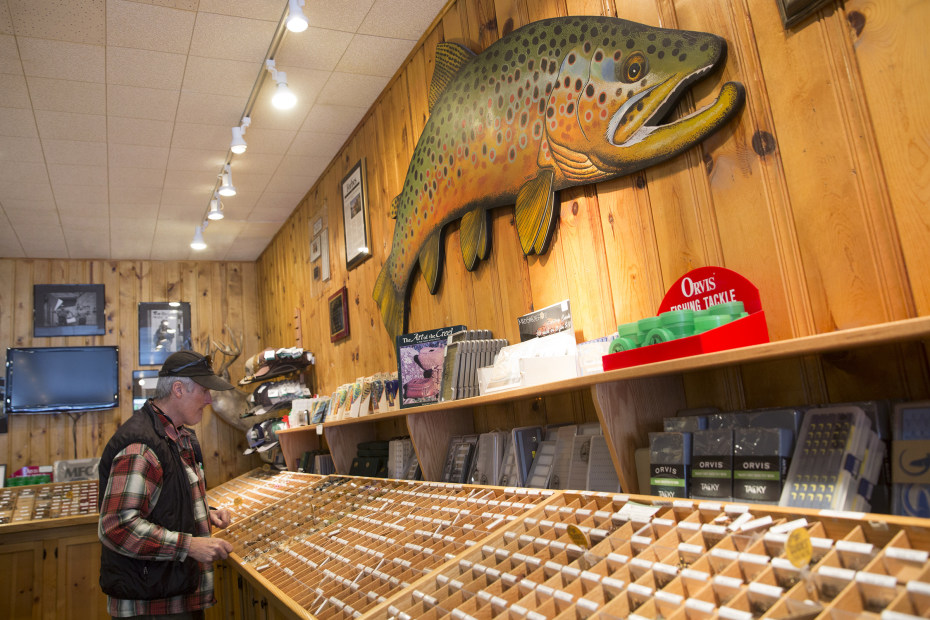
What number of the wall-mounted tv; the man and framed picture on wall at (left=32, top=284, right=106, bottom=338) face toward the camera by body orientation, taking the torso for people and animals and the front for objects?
2

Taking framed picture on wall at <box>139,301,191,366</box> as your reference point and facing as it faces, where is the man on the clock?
The man is roughly at 12 o'clock from the framed picture on wall.

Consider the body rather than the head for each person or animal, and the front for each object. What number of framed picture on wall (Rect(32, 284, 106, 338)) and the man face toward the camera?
1

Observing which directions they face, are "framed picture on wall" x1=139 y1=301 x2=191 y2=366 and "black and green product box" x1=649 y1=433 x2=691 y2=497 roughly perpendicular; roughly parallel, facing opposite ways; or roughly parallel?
roughly perpendicular

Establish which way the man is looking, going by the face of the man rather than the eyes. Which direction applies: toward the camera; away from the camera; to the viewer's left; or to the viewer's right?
to the viewer's right

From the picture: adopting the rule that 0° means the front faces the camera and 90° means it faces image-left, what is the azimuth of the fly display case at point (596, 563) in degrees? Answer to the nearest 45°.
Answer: approximately 45°

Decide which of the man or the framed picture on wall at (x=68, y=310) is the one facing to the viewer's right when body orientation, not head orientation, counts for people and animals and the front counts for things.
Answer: the man

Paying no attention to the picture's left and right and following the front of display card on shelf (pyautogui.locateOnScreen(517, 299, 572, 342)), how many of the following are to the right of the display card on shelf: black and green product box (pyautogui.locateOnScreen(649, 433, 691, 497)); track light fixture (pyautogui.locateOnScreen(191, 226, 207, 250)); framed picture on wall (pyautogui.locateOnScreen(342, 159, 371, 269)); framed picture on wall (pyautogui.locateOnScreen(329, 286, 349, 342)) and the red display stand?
3

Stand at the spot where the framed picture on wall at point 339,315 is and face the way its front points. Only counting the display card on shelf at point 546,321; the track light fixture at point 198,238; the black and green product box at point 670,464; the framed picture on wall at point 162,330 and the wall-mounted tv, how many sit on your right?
3

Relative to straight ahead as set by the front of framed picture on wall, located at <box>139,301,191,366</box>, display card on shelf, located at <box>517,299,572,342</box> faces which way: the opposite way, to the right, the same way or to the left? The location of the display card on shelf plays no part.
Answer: to the right

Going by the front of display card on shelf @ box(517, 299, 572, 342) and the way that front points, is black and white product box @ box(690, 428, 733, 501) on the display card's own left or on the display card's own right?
on the display card's own left

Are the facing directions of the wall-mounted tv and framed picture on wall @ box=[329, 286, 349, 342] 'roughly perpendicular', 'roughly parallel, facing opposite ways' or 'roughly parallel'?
roughly perpendicular

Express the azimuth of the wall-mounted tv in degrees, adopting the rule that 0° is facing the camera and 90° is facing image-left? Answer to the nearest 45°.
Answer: approximately 0°

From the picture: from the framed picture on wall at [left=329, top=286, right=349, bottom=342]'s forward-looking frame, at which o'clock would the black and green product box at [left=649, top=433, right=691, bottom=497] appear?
The black and green product box is roughly at 10 o'clock from the framed picture on wall.

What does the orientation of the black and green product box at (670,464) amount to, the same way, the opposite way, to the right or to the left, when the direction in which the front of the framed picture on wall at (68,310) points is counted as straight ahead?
to the right
